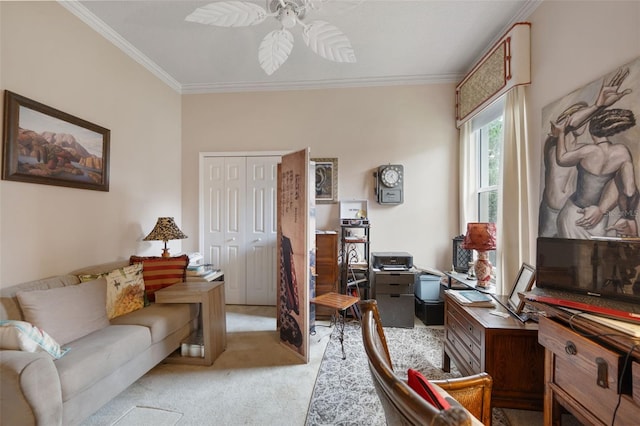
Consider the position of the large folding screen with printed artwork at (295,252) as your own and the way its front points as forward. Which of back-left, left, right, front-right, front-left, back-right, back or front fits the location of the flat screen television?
left

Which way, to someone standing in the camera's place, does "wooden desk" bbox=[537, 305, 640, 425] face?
facing the viewer and to the left of the viewer

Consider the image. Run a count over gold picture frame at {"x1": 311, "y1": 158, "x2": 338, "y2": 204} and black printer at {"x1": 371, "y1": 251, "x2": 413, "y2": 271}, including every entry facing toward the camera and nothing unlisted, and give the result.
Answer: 2

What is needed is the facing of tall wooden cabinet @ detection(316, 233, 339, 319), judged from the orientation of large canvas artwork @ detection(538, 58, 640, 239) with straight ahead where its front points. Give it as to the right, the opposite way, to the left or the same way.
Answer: to the left

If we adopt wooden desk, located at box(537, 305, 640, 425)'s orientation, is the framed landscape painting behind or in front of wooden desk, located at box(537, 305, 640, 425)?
in front

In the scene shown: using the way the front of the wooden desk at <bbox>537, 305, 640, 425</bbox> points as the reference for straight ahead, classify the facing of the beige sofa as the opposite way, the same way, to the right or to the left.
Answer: the opposite way

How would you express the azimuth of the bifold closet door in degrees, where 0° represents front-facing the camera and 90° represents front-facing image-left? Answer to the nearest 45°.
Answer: approximately 0°

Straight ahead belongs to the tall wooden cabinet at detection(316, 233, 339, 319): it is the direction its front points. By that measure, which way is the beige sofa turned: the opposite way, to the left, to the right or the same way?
to the left

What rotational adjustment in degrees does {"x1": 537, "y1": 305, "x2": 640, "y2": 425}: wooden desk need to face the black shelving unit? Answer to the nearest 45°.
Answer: approximately 90° to its right

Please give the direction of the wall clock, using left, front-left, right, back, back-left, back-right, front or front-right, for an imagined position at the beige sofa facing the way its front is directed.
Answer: front-left

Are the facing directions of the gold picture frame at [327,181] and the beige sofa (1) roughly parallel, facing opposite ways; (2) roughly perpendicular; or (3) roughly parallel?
roughly perpendicular

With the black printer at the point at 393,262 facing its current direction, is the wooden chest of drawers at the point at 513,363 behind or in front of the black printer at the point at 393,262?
in front

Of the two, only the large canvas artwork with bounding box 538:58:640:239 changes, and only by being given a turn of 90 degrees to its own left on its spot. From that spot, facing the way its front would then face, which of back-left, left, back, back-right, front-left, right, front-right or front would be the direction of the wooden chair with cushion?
front-right

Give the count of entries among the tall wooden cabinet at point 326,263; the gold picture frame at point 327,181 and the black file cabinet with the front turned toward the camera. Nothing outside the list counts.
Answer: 3
